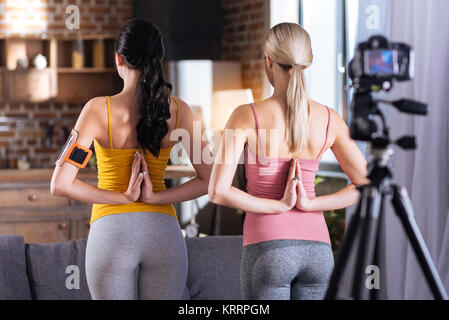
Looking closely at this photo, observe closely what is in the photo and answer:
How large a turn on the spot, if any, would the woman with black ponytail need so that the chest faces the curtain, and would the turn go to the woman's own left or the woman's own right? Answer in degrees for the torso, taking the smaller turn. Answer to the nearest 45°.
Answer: approximately 45° to the woman's own right

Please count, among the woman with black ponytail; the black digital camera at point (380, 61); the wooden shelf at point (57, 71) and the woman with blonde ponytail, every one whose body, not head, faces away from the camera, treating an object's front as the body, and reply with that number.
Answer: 3

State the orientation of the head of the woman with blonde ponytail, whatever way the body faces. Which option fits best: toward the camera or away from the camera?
away from the camera

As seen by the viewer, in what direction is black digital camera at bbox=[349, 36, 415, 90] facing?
away from the camera

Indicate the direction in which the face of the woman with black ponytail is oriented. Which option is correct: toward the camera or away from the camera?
away from the camera

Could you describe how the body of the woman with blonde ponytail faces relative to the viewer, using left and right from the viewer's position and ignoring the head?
facing away from the viewer

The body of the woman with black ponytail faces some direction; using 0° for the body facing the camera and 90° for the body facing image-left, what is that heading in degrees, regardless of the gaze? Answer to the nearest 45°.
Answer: approximately 180°

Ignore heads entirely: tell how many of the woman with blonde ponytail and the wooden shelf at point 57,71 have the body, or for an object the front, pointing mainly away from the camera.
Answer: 1

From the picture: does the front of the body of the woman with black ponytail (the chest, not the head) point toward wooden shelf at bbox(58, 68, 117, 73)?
yes
